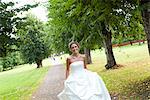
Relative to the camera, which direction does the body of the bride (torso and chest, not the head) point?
toward the camera

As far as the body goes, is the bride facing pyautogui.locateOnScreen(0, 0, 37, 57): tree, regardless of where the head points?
no
